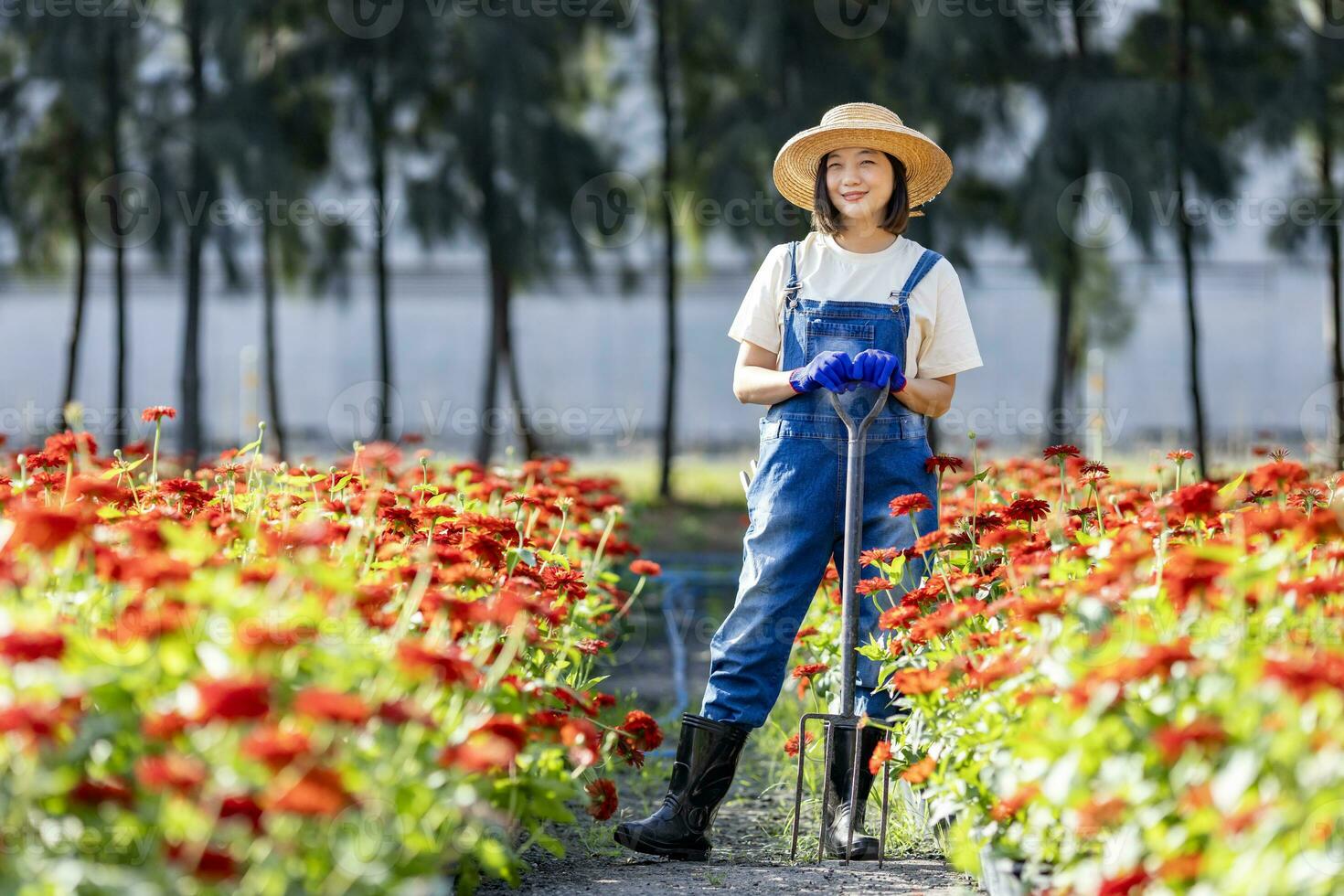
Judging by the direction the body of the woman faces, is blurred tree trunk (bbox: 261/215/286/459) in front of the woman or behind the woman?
behind

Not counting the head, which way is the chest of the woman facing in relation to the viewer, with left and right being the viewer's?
facing the viewer

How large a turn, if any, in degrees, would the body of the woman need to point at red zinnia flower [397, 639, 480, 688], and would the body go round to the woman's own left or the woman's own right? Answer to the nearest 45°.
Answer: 0° — they already face it

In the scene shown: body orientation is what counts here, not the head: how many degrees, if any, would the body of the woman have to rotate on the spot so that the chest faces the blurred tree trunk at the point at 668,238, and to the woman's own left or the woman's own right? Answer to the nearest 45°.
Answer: approximately 180°

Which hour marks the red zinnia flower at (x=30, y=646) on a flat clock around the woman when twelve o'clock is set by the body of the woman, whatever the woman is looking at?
The red zinnia flower is roughly at 1 o'clock from the woman.

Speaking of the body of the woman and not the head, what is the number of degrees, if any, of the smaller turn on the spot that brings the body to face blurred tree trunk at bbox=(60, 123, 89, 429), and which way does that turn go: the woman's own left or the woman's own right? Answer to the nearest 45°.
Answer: approximately 135° to the woman's own right

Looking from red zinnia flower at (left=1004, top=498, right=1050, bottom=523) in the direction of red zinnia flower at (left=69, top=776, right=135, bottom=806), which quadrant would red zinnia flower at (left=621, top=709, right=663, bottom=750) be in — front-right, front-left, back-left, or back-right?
front-right

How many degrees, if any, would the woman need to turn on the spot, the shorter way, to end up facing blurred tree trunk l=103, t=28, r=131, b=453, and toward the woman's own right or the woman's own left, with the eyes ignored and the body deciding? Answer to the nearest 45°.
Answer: approximately 135° to the woman's own right

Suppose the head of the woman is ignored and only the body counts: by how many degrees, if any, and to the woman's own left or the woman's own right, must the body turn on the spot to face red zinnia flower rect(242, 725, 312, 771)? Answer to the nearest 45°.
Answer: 0° — they already face it
